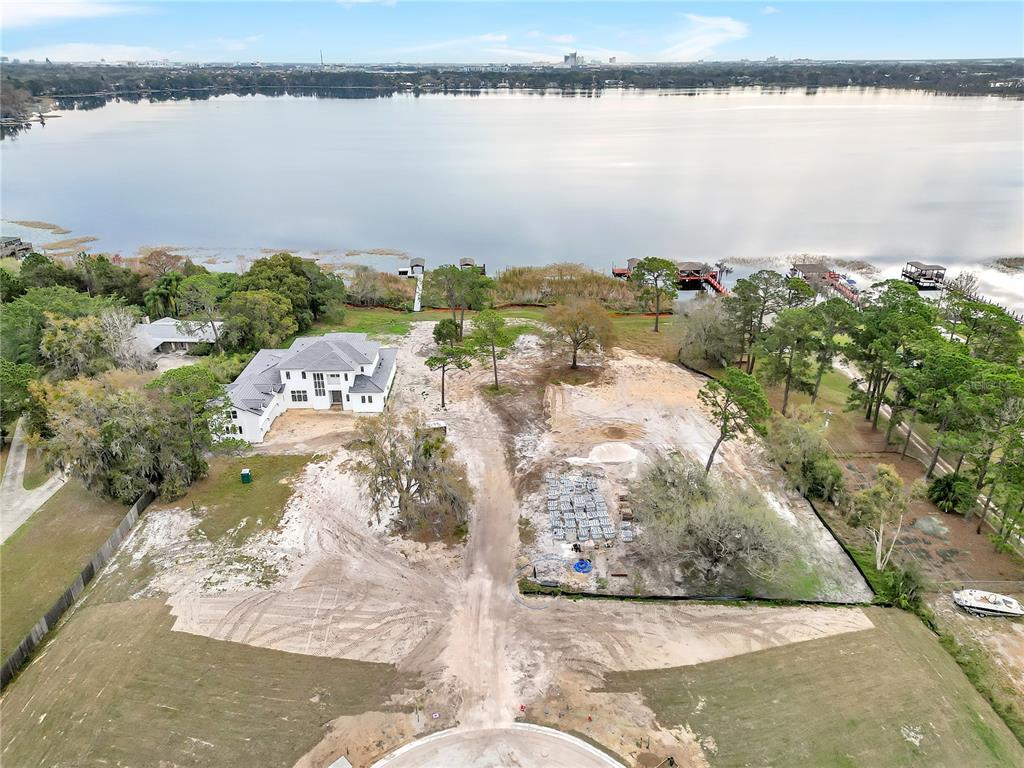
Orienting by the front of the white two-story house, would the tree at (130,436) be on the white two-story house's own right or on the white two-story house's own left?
on the white two-story house's own right

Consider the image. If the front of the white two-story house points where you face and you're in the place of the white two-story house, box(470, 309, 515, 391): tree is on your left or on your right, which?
on your left

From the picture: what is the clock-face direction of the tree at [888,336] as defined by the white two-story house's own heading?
The tree is roughly at 10 o'clock from the white two-story house.

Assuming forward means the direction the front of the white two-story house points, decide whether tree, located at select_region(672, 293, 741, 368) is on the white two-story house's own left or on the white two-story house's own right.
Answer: on the white two-story house's own left

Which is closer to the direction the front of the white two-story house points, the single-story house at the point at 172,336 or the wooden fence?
the wooden fence

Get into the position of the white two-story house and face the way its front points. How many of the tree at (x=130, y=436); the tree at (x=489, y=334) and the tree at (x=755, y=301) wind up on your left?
2

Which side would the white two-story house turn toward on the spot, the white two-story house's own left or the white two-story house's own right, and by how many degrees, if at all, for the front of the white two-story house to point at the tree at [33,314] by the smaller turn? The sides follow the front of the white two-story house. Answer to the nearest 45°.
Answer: approximately 135° to the white two-story house's own right

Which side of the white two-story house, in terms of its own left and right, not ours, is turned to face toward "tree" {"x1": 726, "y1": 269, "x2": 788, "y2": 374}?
left

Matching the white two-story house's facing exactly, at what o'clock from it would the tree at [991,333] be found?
The tree is roughly at 10 o'clock from the white two-story house.

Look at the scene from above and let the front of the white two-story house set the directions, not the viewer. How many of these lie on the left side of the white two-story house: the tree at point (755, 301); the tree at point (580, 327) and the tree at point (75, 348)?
2

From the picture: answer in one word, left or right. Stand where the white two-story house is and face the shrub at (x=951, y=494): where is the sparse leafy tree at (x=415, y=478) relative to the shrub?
right

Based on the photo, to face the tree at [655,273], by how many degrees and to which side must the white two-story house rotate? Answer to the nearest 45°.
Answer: approximately 90° to its left

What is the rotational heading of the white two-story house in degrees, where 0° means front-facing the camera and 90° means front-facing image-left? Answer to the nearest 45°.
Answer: approximately 0°

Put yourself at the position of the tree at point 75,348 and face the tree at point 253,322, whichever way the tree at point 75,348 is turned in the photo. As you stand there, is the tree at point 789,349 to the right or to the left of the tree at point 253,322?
right

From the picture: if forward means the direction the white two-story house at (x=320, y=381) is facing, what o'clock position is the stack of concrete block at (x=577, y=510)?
The stack of concrete block is roughly at 11 o'clock from the white two-story house.
